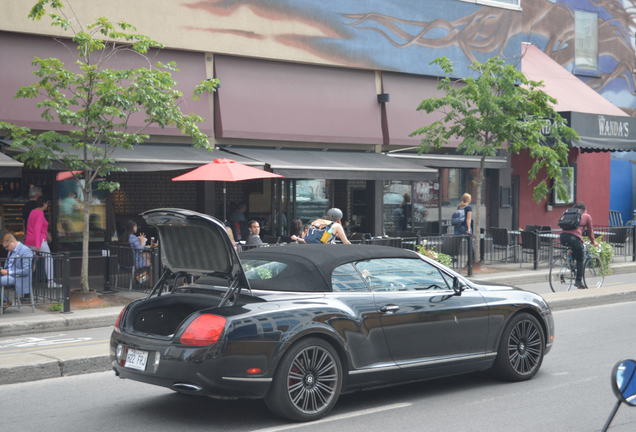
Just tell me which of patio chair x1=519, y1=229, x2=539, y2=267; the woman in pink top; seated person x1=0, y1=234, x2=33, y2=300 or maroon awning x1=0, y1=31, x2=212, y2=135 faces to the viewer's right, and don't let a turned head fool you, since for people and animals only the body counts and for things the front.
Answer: the woman in pink top

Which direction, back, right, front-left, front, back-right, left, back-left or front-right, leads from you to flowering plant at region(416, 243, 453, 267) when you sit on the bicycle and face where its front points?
back-left

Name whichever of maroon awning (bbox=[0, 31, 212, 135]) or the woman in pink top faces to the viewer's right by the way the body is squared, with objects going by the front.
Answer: the woman in pink top
